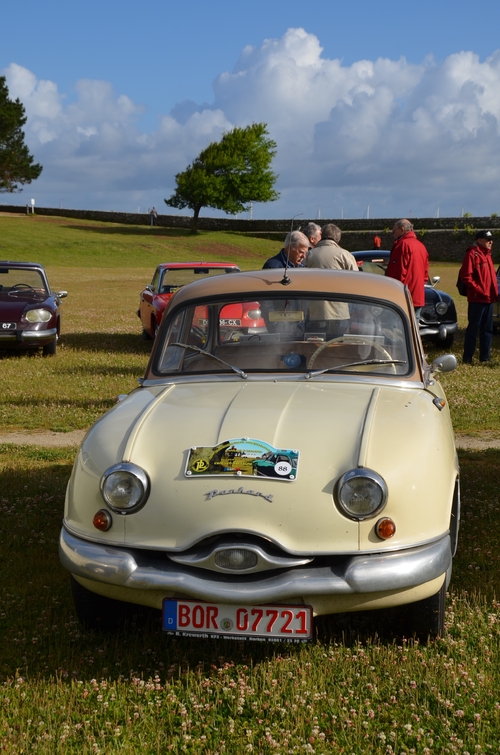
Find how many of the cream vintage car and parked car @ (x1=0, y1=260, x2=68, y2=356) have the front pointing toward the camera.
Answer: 2

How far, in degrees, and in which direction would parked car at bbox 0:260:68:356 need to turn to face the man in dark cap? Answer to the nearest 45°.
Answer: approximately 90° to its left

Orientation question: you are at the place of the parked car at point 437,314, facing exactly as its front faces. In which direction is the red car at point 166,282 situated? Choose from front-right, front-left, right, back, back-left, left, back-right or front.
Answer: back-right
